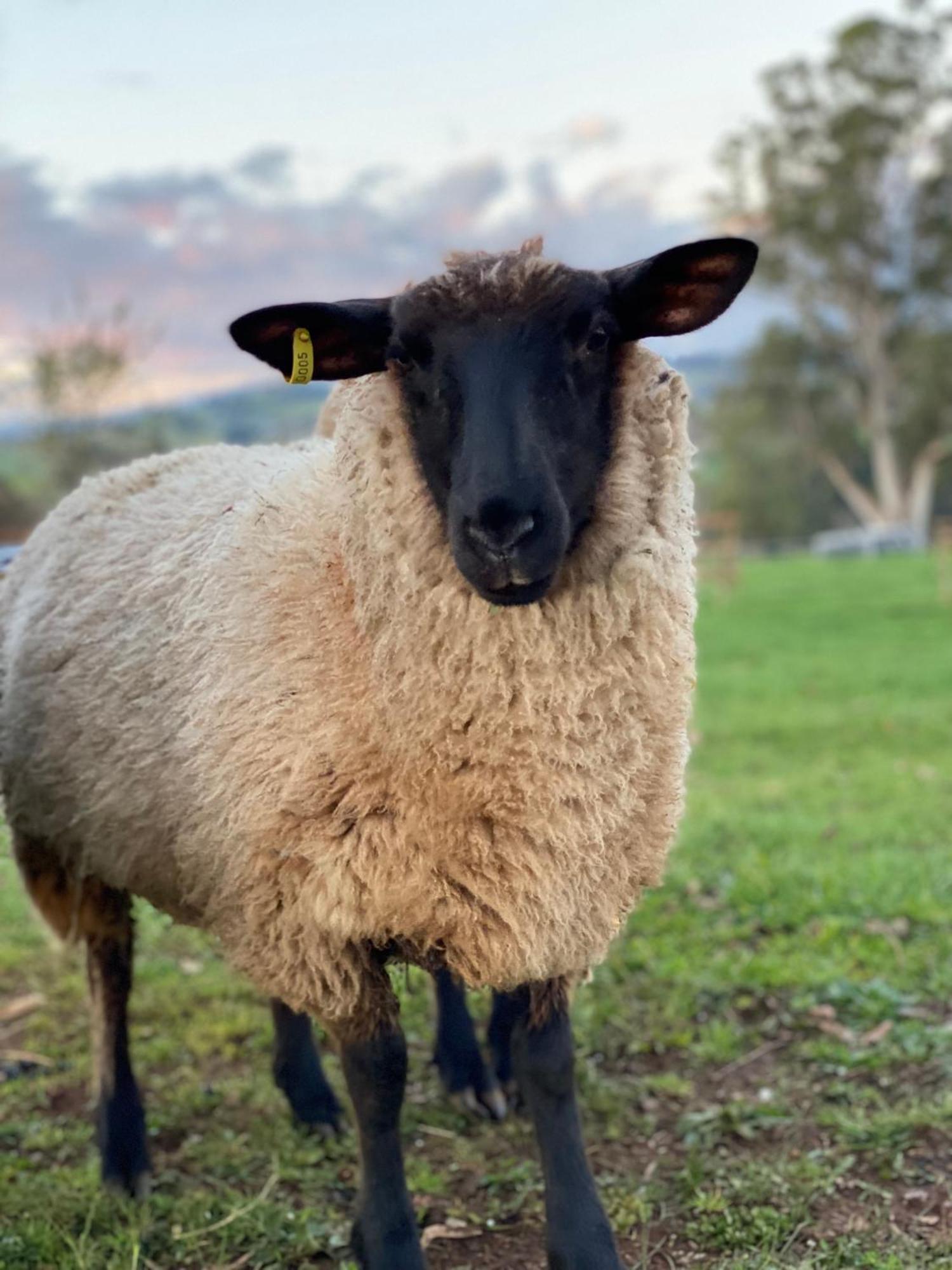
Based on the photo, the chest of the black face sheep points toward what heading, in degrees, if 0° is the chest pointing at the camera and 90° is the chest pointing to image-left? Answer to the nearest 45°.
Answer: approximately 315°

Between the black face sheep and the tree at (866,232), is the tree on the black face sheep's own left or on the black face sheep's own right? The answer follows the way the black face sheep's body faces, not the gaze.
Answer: on the black face sheep's own left
